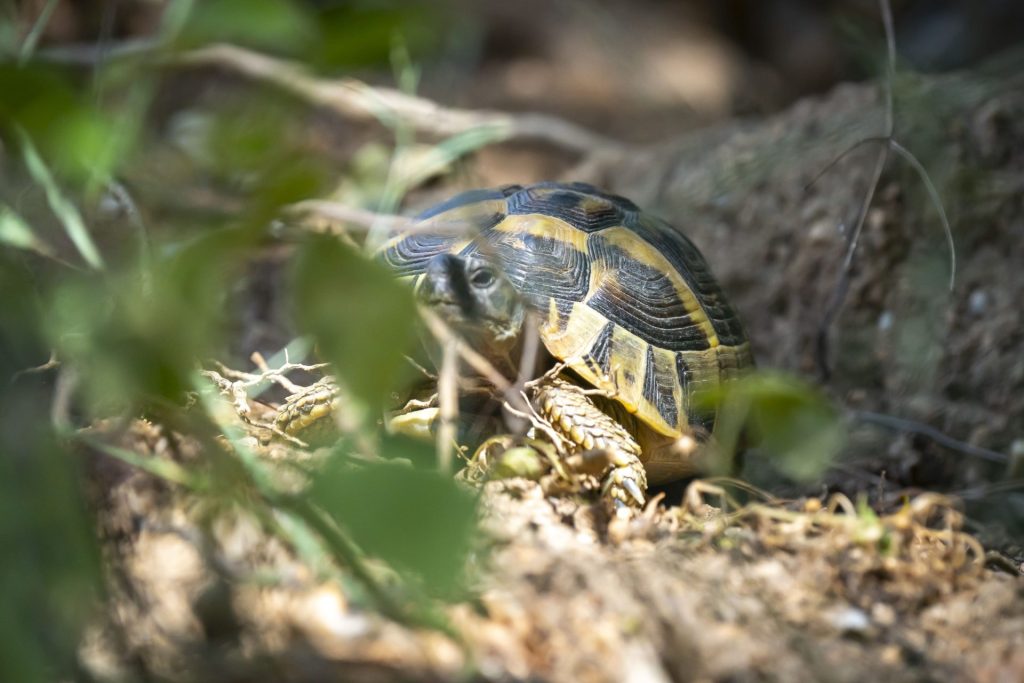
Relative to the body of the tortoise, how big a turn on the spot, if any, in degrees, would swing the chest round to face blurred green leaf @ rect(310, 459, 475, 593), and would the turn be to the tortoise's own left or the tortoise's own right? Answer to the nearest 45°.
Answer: approximately 45° to the tortoise's own left

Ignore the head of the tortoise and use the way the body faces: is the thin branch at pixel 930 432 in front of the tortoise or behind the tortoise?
behind

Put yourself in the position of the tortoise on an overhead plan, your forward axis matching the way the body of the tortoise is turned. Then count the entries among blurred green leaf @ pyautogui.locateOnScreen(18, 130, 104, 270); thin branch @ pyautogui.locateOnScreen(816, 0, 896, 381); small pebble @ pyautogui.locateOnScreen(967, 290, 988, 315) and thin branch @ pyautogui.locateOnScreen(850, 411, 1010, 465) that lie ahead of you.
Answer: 1

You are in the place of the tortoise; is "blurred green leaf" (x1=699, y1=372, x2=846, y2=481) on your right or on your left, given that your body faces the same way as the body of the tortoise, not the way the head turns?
on your left

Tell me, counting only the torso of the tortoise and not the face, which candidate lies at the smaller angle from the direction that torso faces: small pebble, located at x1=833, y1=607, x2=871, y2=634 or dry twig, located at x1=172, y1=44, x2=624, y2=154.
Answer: the small pebble

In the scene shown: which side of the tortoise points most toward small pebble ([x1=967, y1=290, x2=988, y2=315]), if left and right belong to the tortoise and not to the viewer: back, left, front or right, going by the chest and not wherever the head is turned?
back

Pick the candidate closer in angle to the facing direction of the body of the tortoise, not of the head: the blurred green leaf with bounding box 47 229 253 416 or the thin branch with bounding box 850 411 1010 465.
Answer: the blurred green leaf

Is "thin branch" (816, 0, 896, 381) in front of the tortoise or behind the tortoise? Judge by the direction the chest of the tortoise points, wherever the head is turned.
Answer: behind

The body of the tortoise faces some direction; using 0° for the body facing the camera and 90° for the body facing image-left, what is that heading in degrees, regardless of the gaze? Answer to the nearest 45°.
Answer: approximately 45°

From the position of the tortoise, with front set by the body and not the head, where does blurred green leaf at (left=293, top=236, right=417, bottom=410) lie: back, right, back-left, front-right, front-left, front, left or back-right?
front-left

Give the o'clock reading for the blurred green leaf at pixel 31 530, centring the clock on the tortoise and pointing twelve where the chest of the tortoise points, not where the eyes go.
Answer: The blurred green leaf is roughly at 11 o'clock from the tortoise.

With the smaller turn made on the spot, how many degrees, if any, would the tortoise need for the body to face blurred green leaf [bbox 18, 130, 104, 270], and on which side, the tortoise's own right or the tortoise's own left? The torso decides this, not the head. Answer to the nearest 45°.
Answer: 0° — it already faces it
